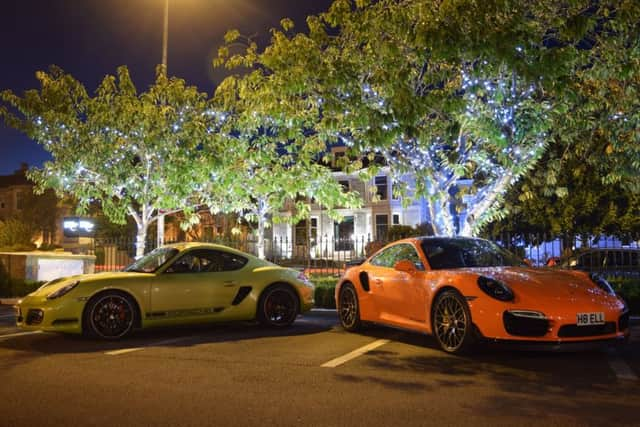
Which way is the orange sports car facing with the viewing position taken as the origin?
facing the viewer and to the right of the viewer

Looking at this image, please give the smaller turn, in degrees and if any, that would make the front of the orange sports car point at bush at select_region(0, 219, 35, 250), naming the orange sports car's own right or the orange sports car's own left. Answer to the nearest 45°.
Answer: approximately 180°

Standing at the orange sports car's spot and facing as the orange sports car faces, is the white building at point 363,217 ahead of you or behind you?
behind

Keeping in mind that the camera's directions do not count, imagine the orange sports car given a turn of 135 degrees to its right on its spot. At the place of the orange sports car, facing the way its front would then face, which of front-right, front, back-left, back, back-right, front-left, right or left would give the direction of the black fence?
right

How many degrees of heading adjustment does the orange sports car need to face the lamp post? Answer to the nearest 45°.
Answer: approximately 180°

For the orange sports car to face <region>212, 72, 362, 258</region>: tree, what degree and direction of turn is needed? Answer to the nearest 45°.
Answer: approximately 180°

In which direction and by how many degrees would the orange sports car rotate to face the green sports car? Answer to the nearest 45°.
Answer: approximately 135° to its right

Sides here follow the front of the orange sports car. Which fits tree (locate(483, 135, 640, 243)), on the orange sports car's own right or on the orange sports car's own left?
on the orange sports car's own left

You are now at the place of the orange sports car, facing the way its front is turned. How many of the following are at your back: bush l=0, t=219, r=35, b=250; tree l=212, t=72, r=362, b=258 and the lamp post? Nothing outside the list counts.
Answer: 3
